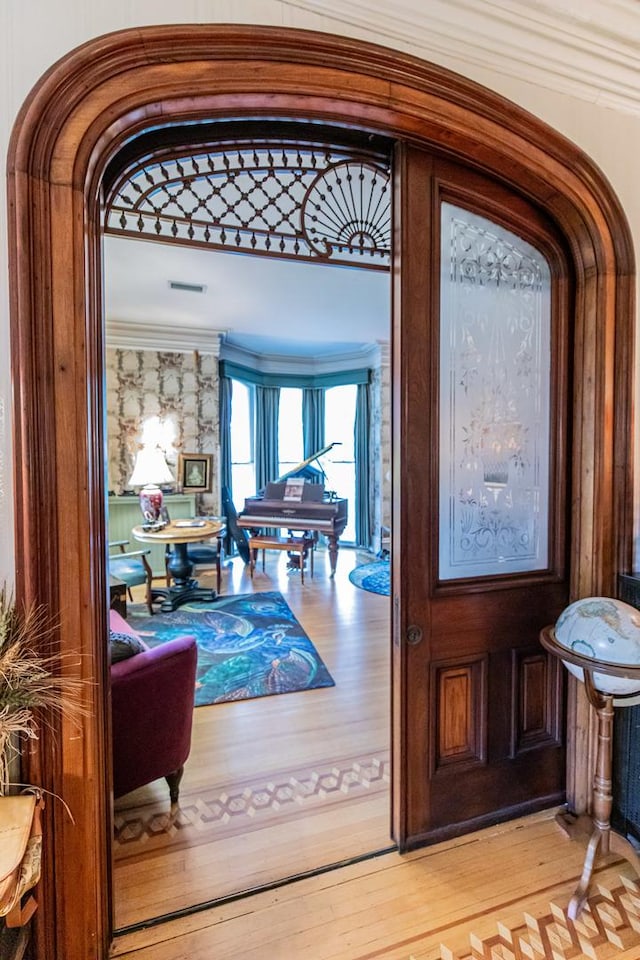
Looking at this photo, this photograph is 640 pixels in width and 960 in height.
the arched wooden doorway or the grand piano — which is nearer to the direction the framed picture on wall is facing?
the arched wooden doorway

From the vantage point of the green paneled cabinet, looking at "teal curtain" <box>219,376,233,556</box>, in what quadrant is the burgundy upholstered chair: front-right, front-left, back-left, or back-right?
back-right

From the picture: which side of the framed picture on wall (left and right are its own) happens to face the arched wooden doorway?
front

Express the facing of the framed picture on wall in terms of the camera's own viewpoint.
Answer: facing the viewer

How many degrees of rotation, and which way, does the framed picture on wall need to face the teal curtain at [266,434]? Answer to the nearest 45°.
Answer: approximately 135° to its left

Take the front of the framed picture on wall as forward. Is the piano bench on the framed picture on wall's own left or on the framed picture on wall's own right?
on the framed picture on wall's own left

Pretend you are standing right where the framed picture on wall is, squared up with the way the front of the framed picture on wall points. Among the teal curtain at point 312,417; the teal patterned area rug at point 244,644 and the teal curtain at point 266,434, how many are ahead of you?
1
